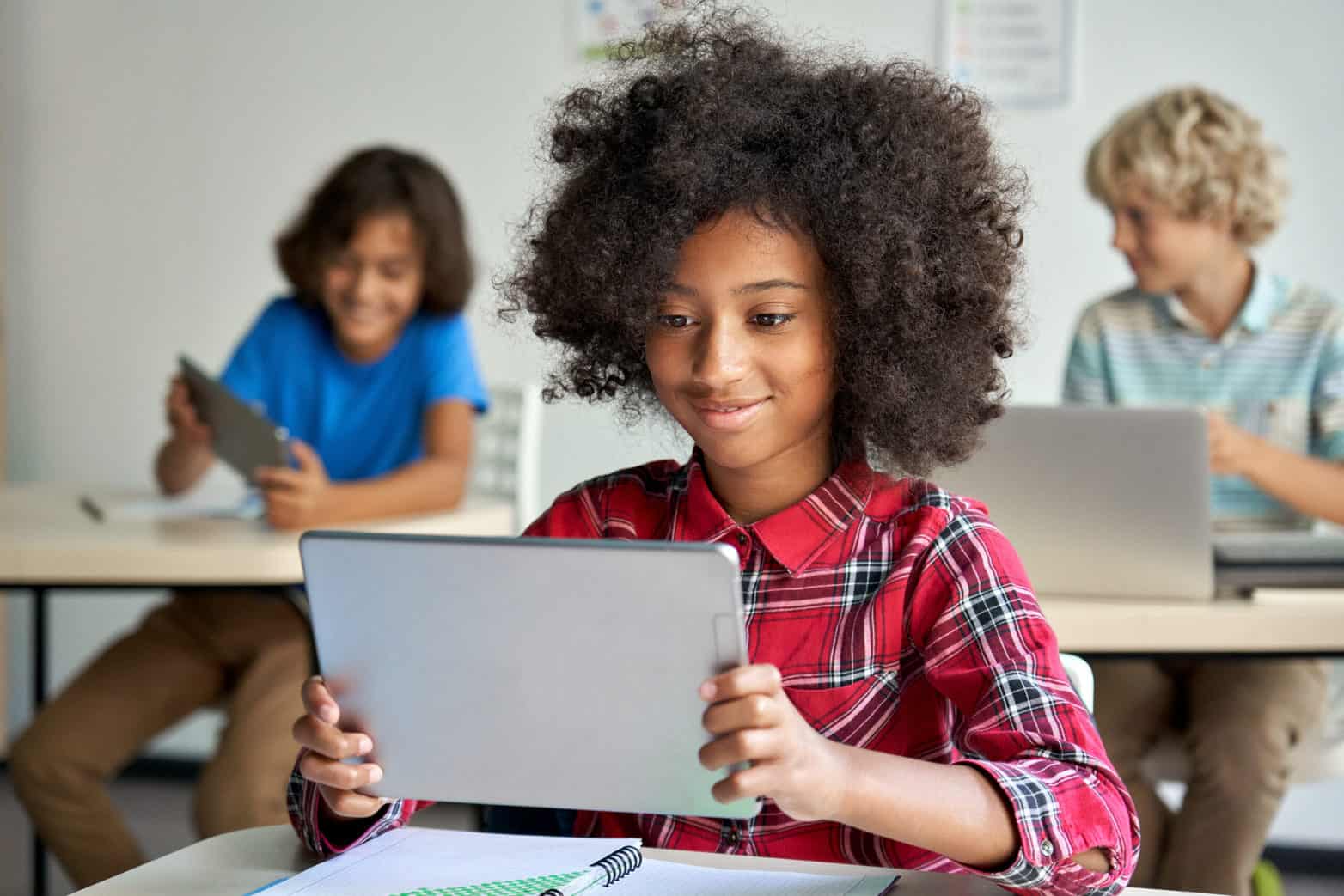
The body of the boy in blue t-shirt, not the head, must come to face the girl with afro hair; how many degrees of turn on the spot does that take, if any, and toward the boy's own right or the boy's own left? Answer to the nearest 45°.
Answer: approximately 45° to the boy's own left

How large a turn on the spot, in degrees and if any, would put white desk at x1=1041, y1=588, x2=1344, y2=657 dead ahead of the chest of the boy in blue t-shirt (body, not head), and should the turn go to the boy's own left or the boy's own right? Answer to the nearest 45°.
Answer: approximately 90° to the boy's own left

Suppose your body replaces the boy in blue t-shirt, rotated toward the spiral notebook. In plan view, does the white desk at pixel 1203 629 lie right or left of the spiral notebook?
left

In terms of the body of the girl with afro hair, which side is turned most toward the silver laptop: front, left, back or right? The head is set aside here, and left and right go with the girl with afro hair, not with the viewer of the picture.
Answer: back

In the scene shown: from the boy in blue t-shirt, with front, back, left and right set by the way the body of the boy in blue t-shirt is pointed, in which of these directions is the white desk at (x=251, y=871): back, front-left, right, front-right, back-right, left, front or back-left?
front-left

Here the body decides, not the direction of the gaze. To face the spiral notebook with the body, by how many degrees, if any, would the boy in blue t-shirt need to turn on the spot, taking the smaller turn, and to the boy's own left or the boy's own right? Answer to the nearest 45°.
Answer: approximately 45° to the boy's own left

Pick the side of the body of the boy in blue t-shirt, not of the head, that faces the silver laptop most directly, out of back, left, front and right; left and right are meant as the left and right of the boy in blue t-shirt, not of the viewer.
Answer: left

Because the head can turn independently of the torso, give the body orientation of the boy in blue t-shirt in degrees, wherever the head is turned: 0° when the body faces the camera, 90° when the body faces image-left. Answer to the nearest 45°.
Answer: approximately 45°
